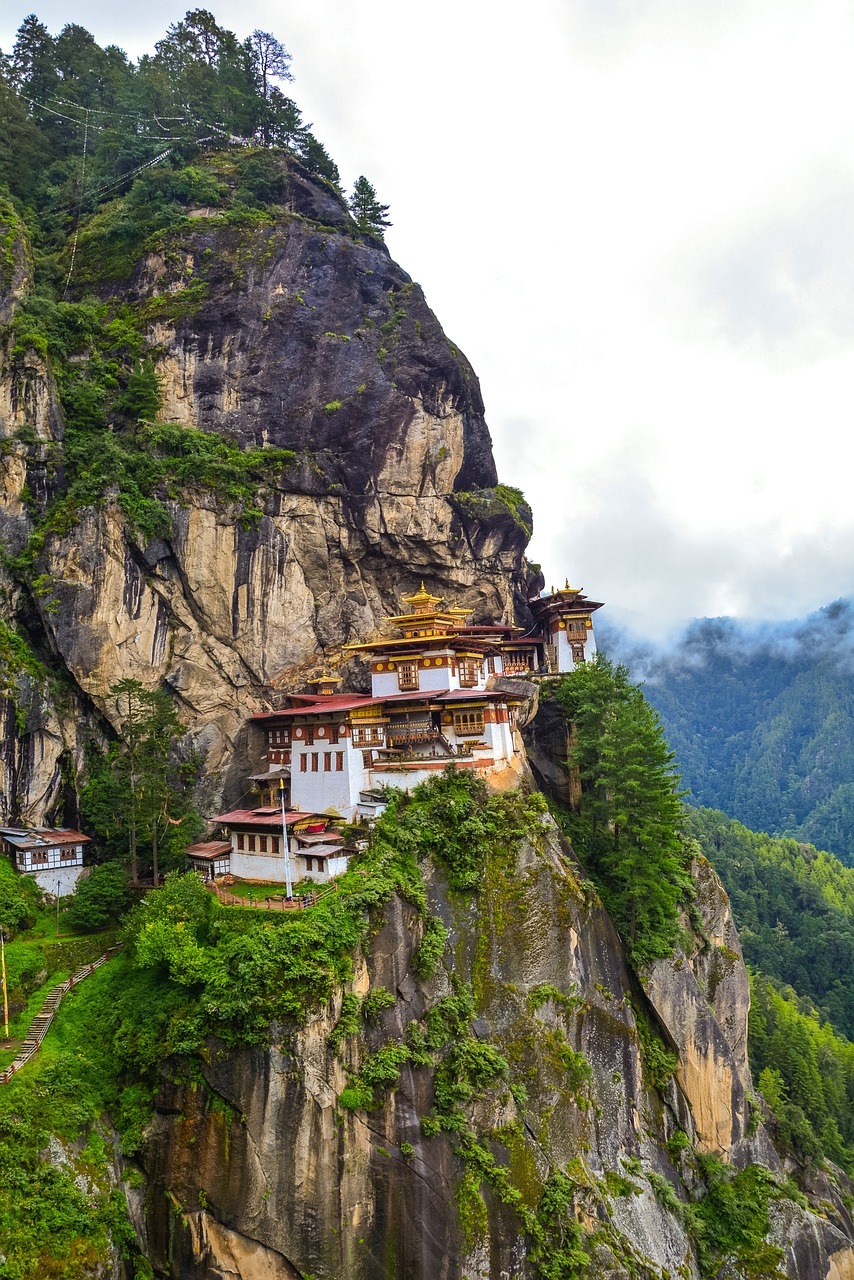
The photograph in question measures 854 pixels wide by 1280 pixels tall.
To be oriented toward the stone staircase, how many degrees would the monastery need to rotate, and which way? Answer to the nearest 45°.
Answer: approximately 45° to its right

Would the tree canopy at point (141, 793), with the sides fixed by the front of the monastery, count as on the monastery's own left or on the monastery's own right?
on the monastery's own right

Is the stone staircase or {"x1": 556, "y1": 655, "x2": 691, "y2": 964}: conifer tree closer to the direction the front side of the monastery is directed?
the stone staircase

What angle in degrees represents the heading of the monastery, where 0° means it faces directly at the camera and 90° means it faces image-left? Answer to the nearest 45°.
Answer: approximately 0°

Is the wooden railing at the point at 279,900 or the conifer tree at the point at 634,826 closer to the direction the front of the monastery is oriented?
the wooden railing

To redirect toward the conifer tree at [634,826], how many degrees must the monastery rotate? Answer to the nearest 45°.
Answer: approximately 90° to its left

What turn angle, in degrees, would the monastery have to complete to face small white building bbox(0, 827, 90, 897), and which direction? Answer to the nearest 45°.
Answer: approximately 90° to its right
